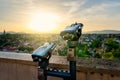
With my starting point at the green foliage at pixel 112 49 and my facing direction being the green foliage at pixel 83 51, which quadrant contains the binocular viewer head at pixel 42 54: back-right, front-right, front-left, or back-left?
front-left

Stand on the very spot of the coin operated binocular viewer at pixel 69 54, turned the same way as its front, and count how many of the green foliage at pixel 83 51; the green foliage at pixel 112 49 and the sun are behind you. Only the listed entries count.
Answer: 0

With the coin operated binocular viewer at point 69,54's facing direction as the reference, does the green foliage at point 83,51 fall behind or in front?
in front

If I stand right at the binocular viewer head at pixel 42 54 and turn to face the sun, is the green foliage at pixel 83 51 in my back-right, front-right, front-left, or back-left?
front-right

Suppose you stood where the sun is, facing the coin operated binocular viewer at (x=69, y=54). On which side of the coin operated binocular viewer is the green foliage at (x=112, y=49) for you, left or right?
left

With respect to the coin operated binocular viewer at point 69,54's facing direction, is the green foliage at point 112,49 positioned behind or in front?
in front
